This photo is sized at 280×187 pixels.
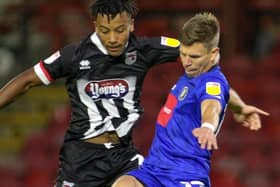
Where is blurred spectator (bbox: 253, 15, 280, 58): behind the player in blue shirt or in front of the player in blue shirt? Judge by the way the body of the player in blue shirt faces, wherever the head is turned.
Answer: behind

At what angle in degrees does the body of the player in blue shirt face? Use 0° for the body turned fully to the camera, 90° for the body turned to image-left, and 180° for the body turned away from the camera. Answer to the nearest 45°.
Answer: approximately 45°
